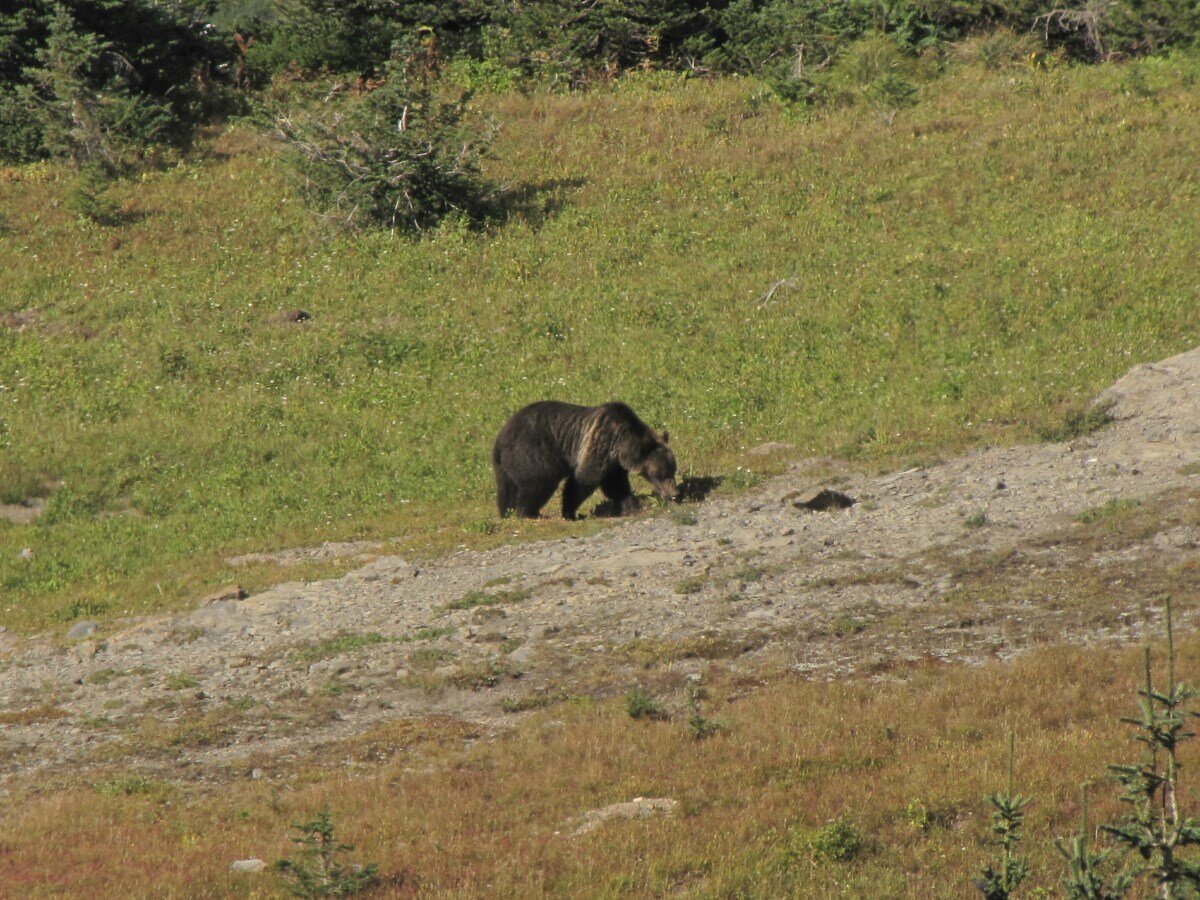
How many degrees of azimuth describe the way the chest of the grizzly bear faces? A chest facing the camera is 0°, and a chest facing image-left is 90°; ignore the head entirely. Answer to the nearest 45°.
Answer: approximately 270°

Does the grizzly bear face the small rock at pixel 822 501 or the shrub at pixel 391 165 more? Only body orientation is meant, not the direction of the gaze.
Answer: the small rock

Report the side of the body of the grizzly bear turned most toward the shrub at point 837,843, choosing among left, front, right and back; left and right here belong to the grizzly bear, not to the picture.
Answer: right

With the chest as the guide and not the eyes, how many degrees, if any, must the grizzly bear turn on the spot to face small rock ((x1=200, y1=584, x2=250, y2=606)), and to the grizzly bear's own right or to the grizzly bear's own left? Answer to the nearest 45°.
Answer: approximately 135° to the grizzly bear's own right

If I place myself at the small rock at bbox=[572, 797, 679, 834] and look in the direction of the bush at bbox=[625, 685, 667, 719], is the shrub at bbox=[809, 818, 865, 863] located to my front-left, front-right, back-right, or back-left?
back-right

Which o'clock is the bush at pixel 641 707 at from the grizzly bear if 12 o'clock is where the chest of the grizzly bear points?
The bush is roughly at 3 o'clock from the grizzly bear.

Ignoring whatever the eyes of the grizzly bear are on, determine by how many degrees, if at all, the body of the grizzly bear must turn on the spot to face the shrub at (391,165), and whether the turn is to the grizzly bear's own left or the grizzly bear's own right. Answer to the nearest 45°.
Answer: approximately 90° to the grizzly bear's own left

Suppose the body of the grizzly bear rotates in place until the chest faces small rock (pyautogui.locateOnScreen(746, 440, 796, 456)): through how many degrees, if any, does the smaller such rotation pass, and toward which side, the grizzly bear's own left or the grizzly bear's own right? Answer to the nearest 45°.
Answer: approximately 45° to the grizzly bear's own left

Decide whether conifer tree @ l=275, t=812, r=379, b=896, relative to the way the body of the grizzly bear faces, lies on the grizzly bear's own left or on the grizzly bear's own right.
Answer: on the grizzly bear's own right

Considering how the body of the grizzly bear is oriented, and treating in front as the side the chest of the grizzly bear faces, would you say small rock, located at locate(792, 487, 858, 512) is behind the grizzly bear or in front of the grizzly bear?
in front

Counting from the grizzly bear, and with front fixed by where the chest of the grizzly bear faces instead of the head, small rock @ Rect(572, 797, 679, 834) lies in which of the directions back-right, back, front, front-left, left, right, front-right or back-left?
right

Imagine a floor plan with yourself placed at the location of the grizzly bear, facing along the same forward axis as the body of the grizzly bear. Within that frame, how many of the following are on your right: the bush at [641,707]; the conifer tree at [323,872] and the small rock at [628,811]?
3

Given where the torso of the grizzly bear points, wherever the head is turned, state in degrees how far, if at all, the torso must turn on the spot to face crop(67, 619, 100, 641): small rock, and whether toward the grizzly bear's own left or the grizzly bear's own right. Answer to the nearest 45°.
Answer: approximately 135° to the grizzly bear's own right
